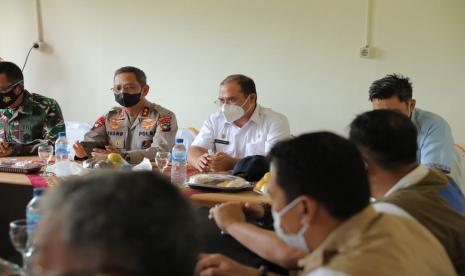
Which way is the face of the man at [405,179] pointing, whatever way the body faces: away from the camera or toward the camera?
away from the camera

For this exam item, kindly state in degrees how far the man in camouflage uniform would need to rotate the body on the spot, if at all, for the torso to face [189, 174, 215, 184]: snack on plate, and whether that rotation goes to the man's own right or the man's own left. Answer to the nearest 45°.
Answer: approximately 90° to the man's own left

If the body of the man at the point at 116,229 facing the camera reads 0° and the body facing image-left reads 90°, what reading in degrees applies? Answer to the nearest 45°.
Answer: approximately 135°

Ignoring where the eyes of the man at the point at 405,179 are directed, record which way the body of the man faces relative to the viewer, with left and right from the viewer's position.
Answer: facing away from the viewer and to the left of the viewer

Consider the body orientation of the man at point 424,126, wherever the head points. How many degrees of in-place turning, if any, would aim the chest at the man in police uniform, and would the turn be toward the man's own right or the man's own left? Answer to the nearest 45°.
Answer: approximately 45° to the man's own right

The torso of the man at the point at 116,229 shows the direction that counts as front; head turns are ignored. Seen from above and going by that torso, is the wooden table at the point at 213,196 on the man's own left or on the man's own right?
on the man's own right
